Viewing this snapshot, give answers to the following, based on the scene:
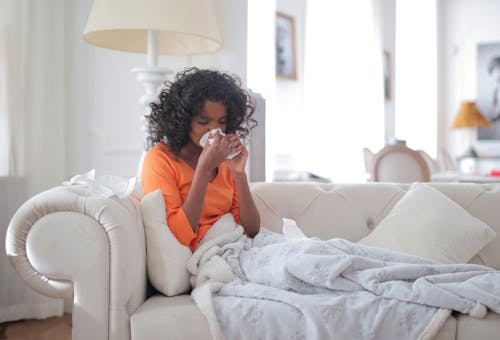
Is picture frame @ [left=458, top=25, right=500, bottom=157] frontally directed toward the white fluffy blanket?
yes

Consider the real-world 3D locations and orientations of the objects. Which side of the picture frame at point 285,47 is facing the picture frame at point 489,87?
left

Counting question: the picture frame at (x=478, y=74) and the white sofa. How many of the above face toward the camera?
2

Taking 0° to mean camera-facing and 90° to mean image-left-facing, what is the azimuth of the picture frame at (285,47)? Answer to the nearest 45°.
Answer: approximately 315°

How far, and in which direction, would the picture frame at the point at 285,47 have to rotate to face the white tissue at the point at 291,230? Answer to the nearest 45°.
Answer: approximately 45° to its right

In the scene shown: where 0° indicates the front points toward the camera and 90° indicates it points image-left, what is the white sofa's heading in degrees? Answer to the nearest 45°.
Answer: approximately 0°

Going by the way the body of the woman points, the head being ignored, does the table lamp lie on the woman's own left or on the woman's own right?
on the woman's own left

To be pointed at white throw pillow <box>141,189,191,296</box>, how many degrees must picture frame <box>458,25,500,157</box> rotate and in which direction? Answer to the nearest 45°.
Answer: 0° — it already faces it
